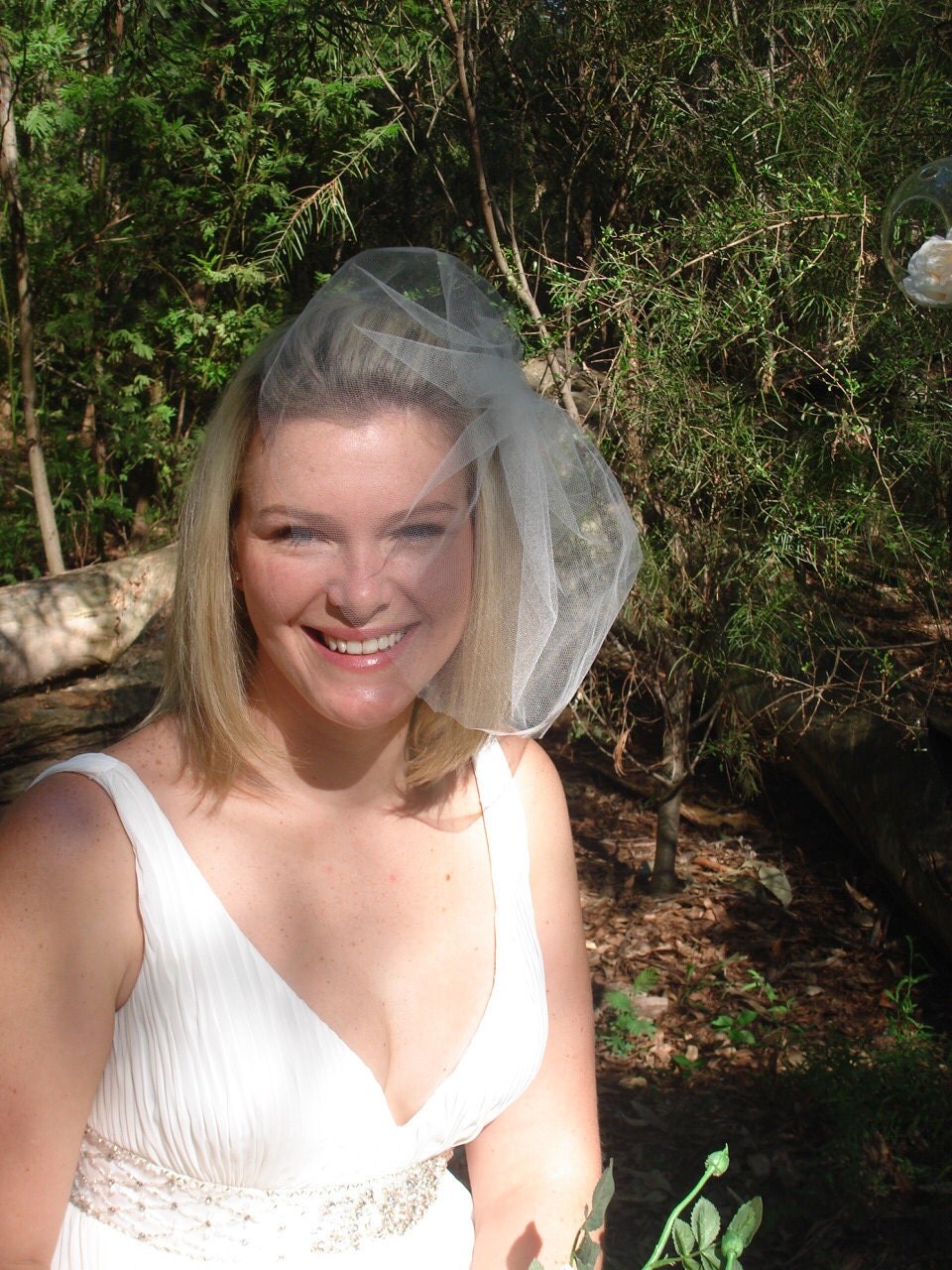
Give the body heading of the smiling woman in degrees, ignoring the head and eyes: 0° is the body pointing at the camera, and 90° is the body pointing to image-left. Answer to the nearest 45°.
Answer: approximately 315°

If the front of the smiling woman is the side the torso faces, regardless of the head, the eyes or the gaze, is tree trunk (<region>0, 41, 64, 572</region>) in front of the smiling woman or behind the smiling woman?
behind

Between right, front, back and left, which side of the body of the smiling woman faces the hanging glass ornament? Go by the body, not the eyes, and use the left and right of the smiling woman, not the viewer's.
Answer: left

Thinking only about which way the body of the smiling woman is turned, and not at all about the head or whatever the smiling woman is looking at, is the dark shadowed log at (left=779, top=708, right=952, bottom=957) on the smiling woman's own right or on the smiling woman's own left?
on the smiling woman's own left
